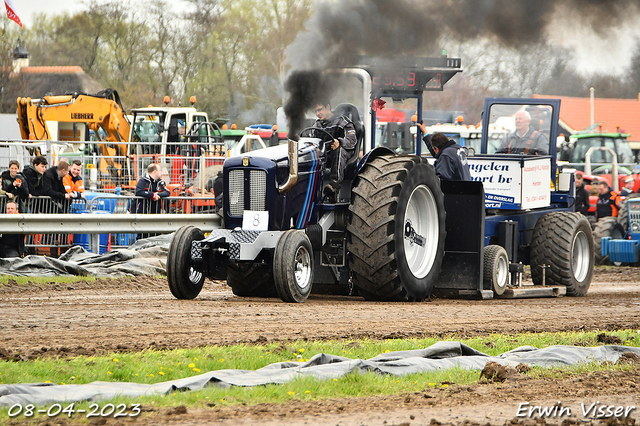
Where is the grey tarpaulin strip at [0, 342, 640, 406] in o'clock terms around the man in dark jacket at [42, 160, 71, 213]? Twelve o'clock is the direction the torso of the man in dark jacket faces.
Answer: The grey tarpaulin strip is roughly at 1 o'clock from the man in dark jacket.

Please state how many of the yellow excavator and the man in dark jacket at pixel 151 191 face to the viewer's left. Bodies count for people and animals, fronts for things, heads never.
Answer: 1

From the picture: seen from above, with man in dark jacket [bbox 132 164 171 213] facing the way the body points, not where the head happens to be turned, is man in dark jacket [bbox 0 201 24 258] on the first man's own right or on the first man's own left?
on the first man's own right

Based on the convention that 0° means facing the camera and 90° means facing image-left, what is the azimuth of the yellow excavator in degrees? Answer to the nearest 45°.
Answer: approximately 90°

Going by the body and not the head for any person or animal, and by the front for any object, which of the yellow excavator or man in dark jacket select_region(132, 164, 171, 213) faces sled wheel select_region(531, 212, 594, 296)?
the man in dark jacket

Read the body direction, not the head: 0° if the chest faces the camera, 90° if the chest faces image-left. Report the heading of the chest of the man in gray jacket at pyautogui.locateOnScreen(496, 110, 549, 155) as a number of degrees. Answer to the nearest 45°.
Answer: approximately 45°

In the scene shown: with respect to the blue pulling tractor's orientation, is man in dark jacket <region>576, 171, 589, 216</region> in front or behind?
behind

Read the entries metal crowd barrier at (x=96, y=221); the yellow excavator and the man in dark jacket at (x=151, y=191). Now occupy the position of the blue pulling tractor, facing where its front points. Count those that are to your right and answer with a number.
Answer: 3

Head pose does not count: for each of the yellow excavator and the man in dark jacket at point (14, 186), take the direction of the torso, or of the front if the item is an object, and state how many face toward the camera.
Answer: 1

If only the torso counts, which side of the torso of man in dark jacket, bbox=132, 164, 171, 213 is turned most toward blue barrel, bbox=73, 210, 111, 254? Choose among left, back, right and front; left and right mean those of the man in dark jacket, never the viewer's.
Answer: right

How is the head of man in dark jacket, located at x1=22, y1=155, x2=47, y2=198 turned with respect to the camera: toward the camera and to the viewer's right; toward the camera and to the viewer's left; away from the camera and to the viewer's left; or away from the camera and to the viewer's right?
toward the camera and to the viewer's right
